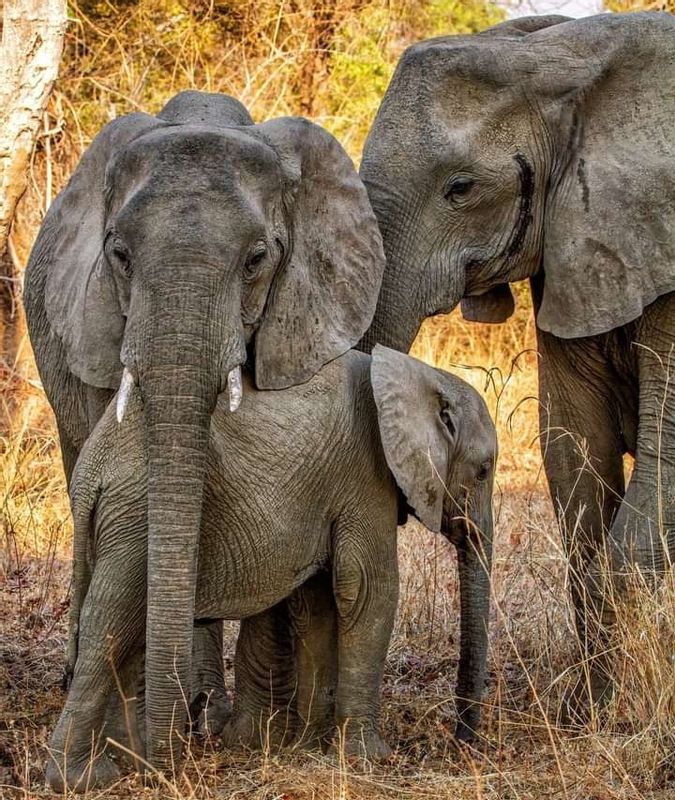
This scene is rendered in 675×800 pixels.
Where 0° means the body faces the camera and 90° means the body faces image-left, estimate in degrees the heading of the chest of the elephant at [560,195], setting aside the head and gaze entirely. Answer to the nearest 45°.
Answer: approximately 90°

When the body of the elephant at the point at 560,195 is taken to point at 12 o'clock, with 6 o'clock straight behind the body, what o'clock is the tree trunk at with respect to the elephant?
The tree trunk is roughly at 1 o'clock from the elephant.

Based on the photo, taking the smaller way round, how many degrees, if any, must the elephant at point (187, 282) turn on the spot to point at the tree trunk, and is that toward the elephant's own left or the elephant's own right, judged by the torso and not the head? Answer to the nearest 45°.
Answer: approximately 180°

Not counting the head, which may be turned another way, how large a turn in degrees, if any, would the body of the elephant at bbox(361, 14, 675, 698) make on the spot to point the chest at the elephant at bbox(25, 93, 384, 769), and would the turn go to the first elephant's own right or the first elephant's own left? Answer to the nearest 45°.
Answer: approximately 45° to the first elephant's own left

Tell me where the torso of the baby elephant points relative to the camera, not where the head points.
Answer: to the viewer's right

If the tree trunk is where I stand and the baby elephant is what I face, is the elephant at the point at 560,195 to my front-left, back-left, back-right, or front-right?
front-left

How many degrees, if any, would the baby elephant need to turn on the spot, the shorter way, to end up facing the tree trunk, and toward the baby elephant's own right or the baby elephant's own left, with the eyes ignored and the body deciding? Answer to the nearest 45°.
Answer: approximately 135° to the baby elephant's own left

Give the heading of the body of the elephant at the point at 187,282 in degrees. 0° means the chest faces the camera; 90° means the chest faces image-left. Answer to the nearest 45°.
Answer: approximately 0°

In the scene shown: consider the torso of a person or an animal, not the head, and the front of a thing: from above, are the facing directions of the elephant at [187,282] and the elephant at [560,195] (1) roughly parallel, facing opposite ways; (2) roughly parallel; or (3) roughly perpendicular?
roughly perpendicular

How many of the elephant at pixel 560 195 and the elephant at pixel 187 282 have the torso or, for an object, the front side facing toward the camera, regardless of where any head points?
1

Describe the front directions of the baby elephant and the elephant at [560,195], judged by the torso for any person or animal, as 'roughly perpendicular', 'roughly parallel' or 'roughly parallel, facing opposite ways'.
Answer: roughly parallel, facing opposite ways
